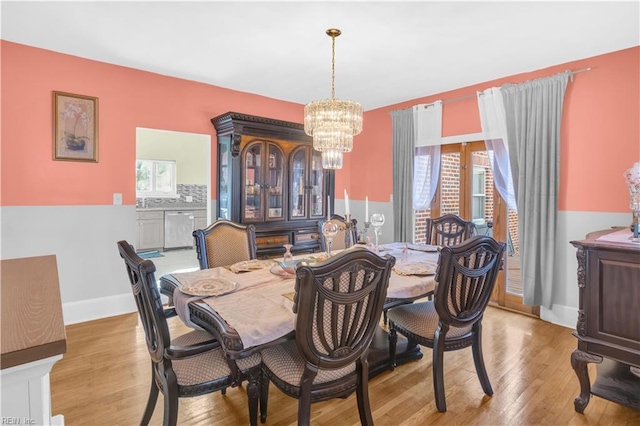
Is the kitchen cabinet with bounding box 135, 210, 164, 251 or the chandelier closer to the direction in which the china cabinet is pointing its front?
the chandelier

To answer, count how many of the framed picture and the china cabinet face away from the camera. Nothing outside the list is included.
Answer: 0

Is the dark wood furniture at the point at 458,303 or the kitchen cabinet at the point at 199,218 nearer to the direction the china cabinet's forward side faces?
the dark wood furniture

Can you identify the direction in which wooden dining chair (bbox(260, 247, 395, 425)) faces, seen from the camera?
facing away from the viewer and to the left of the viewer

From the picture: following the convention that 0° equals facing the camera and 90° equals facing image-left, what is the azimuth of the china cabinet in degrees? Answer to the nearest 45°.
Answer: approximately 315°

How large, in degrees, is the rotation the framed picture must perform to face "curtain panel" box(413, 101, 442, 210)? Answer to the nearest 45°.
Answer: approximately 45° to its left

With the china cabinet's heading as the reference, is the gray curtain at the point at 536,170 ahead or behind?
ahead

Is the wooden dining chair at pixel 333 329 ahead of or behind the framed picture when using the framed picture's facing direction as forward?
ahead

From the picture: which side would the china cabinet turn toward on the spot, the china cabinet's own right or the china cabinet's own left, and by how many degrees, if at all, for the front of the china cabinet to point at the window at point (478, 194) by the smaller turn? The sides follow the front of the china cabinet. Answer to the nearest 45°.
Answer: approximately 45° to the china cabinet's own left

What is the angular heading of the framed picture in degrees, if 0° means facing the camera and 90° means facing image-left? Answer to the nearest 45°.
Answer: approximately 315°

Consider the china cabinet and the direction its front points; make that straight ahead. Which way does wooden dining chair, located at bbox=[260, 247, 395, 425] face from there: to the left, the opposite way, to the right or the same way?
the opposite way

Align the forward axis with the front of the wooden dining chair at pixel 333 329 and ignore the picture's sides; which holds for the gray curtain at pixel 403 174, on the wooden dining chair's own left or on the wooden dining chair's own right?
on the wooden dining chair's own right

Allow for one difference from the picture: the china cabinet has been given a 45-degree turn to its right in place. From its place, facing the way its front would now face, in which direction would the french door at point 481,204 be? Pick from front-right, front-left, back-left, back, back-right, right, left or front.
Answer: left

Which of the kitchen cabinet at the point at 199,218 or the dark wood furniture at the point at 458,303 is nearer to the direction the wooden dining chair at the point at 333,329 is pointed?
the kitchen cabinet

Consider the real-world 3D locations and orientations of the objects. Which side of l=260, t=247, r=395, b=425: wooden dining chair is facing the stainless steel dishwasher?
front
